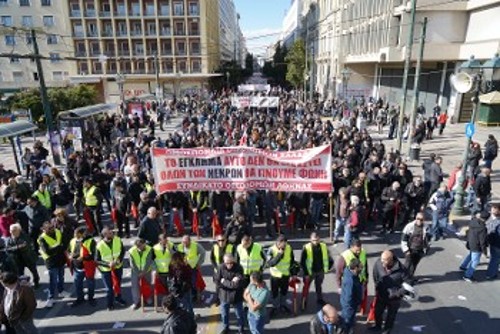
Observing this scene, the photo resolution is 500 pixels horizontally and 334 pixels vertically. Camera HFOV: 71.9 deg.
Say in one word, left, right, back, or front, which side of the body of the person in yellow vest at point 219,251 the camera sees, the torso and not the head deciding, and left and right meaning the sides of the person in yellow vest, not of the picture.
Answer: front

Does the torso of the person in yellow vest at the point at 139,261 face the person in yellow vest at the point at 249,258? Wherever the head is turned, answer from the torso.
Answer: no

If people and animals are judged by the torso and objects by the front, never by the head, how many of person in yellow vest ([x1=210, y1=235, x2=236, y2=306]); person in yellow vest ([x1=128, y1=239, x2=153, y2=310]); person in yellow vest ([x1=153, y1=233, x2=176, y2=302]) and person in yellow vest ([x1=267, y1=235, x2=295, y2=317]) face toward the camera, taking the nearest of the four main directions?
4

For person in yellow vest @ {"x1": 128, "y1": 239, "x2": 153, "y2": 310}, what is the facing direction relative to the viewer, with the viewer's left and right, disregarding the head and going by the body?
facing the viewer

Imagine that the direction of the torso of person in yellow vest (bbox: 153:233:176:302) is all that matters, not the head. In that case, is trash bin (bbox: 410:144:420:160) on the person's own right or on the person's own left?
on the person's own left

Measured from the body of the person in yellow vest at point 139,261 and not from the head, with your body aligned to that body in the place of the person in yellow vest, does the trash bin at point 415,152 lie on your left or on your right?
on your left

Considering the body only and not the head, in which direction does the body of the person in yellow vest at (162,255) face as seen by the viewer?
toward the camera

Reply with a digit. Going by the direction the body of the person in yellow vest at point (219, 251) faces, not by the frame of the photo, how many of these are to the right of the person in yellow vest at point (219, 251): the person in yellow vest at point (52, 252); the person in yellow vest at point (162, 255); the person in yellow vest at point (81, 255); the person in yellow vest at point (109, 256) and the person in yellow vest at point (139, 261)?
5

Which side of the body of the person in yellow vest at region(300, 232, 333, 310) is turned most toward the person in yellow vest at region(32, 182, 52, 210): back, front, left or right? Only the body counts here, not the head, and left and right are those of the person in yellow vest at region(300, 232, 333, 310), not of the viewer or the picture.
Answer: right

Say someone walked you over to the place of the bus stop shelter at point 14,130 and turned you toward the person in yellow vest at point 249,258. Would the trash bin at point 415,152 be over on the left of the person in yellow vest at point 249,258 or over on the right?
left

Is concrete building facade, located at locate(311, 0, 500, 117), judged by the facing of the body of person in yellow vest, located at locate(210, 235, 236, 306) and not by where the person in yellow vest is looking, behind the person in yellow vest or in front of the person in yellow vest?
behind

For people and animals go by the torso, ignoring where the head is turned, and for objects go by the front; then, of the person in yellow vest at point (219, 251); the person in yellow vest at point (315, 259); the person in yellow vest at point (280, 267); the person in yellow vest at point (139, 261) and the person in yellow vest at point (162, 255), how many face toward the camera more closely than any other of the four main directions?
5

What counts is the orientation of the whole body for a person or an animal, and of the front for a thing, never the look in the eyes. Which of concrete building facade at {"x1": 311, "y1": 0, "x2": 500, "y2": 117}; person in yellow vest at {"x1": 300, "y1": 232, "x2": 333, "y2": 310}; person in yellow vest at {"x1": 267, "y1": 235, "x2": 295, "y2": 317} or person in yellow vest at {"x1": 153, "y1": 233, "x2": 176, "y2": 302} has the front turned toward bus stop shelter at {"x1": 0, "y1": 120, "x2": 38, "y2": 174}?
the concrete building facade

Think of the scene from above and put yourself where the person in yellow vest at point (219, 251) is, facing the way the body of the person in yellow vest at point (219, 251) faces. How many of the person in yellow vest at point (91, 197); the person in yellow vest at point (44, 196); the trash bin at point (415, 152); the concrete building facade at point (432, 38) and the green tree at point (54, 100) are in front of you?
0

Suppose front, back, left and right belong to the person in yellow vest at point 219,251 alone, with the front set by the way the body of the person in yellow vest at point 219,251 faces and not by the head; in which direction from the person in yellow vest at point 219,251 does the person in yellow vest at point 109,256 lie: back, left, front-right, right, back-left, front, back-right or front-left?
right

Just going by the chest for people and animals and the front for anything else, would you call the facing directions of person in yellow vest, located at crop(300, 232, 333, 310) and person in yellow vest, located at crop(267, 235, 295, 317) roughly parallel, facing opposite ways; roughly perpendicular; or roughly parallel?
roughly parallel

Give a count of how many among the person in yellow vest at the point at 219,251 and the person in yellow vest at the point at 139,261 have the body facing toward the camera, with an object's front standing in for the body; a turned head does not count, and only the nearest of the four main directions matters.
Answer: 2

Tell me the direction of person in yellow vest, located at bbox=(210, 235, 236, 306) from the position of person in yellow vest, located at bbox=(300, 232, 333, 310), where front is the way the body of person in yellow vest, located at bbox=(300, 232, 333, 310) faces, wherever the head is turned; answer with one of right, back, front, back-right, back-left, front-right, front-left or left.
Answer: right

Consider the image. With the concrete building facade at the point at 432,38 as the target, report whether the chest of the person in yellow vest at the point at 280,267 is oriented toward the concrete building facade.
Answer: no

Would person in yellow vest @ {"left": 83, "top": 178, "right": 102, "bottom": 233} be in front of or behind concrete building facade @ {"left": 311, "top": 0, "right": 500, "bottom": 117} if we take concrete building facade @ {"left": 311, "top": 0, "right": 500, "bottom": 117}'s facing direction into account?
in front

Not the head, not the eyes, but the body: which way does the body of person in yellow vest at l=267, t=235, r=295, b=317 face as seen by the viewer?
toward the camera
